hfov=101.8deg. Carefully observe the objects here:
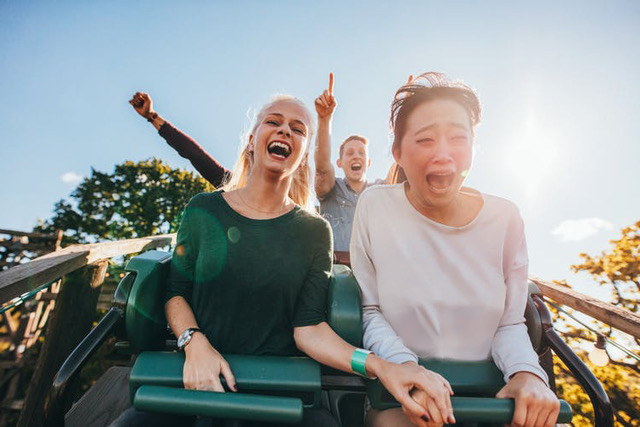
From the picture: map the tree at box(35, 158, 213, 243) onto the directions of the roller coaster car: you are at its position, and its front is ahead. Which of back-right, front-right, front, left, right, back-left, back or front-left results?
back-right

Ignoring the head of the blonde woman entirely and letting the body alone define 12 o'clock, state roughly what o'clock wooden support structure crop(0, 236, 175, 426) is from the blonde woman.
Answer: The wooden support structure is roughly at 4 o'clock from the blonde woman.

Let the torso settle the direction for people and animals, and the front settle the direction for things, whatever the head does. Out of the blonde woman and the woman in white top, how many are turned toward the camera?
2

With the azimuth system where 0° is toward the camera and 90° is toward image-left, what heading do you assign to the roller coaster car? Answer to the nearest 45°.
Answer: approximately 0°

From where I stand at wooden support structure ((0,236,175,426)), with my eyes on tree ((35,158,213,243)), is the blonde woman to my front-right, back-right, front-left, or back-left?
back-right

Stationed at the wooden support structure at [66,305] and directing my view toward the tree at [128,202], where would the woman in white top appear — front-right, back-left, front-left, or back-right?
back-right

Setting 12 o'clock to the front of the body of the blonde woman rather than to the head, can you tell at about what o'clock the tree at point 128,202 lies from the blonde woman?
The tree is roughly at 5 o'clock from the blonde woman.

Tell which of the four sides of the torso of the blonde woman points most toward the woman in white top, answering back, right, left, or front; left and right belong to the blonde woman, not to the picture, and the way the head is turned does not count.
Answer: left

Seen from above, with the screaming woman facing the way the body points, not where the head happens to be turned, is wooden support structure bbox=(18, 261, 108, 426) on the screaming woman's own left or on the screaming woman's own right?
on the screaming woman's own right

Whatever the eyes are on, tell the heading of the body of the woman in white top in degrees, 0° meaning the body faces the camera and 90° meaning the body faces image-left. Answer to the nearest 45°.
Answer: approximately 0°

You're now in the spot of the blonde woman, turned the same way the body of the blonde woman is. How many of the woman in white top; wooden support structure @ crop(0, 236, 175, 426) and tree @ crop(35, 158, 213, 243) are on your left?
1

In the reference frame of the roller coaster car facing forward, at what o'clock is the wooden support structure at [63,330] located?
The wooden support structure is roughly at 4 o'clock from the roller coaster car.

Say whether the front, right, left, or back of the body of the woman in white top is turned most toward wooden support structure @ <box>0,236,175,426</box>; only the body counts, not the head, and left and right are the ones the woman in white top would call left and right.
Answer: right
